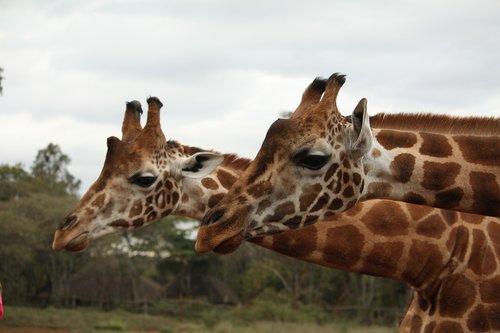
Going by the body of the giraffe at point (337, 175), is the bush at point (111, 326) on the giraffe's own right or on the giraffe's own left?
on the giraffe's own right

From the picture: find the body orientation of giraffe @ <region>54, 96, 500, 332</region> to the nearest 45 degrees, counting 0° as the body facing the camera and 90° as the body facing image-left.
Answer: approximately 90°

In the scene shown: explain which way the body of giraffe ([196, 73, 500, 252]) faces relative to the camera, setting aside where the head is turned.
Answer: to the viewer's left

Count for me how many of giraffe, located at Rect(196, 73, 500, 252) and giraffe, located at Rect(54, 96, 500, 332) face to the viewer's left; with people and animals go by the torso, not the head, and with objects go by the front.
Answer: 2
